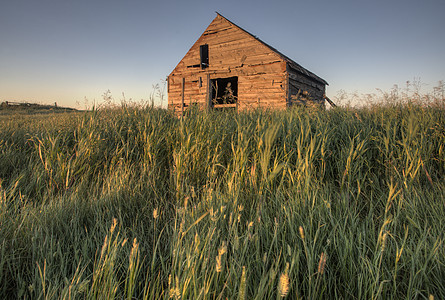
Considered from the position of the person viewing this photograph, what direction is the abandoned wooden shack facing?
facing the viewer and to the left of the viewer

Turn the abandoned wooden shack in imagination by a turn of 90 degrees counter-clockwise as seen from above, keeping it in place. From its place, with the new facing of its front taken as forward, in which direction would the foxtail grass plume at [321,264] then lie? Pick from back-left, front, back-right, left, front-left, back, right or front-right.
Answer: front-right
